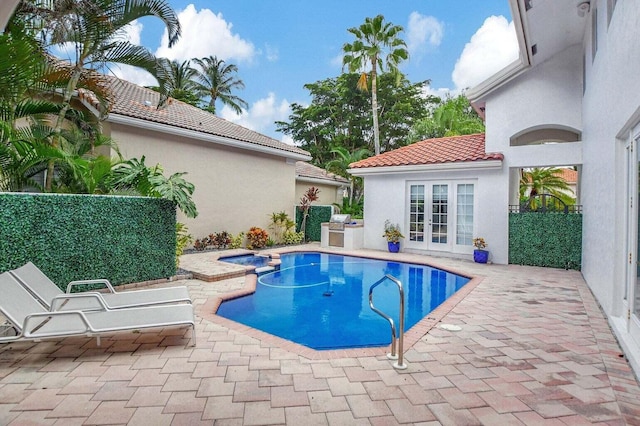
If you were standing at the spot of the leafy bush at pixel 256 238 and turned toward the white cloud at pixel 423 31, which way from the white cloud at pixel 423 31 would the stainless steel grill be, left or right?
right

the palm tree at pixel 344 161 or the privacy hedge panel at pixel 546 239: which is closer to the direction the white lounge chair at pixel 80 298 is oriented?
the privacy hedge panel

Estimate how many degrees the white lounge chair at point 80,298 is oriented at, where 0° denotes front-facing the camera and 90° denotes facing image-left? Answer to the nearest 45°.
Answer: approximately 270°

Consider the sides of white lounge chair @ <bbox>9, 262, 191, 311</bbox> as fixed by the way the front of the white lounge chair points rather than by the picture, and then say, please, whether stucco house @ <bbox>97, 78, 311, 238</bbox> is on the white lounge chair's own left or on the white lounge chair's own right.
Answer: on the white lounge chair's own left

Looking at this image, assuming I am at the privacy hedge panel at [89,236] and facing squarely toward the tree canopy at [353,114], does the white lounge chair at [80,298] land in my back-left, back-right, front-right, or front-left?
back-right

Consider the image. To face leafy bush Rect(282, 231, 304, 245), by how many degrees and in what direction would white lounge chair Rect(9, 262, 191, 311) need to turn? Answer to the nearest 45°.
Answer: approximately 45° to its left

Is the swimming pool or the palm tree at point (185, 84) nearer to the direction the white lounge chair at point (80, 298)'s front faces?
the swimming pool

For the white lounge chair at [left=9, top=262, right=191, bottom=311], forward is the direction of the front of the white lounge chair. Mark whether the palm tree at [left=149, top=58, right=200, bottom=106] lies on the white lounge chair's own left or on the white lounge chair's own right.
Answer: on the white lounge chair's own left

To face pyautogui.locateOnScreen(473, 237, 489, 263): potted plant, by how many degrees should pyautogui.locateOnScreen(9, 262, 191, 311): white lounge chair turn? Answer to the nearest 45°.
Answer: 0° — it already faces it

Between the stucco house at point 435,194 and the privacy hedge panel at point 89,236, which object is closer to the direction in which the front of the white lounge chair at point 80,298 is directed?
the stucco house
